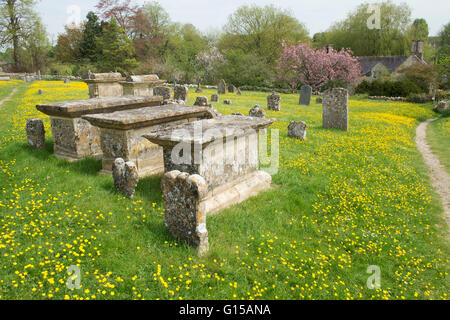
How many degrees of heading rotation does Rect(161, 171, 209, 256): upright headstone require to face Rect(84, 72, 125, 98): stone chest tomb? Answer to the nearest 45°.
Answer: approximately 135° to its right

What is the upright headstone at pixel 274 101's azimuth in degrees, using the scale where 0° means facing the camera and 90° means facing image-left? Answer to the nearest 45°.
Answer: approximately 0°

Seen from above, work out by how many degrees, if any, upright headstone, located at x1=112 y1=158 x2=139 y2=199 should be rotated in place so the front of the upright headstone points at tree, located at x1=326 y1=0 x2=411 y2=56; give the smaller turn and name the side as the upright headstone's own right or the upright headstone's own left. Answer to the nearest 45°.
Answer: approximately 180°

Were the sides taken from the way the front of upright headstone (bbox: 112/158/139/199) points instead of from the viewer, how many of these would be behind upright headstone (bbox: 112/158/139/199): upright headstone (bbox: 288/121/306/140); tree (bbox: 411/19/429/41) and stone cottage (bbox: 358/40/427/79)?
3

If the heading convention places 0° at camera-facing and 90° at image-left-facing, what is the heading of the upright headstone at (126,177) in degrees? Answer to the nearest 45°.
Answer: approximately 45°

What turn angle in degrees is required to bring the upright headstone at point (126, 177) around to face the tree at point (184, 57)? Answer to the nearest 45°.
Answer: approximately 135° to its right

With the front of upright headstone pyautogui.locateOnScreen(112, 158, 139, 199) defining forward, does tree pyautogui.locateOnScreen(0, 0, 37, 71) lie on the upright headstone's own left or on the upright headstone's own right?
on the upright headstone's own right

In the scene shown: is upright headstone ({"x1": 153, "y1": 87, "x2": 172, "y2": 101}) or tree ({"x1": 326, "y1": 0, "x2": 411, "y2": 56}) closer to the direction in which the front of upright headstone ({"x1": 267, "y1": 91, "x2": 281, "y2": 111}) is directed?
the upright headstone ({"x1": 153, "y1": 87, "x2": 172, "y2": 101})
